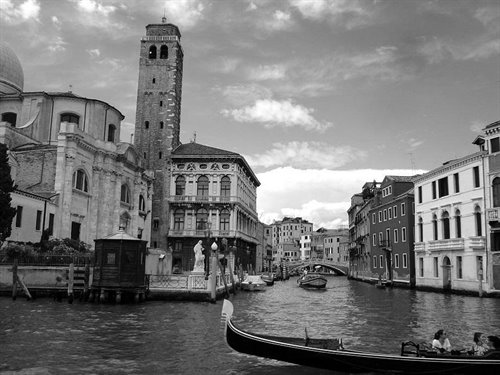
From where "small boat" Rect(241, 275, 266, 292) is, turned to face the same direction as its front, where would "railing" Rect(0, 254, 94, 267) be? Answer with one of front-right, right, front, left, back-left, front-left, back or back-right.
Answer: front-right

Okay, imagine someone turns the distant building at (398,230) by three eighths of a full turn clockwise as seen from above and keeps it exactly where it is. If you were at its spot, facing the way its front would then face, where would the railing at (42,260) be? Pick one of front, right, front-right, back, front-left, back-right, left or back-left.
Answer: back-left

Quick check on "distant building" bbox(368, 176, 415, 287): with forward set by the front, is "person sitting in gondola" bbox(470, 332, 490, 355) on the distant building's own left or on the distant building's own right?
on the distant building's own left

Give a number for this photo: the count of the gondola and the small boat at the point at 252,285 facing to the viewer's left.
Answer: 1

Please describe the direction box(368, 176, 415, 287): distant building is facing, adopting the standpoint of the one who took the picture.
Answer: facing the viewer and to the left of the viewer

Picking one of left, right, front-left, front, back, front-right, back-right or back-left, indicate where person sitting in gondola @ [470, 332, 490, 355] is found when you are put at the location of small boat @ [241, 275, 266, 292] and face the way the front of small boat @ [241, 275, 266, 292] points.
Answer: front

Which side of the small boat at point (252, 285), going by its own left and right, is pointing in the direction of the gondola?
front

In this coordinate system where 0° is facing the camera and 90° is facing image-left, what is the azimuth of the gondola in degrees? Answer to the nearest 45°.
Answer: approximately 90°

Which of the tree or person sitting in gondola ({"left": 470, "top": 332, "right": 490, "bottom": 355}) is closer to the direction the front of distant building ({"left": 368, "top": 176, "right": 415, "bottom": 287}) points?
the tree

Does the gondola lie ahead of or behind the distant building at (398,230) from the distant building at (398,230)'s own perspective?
ahead

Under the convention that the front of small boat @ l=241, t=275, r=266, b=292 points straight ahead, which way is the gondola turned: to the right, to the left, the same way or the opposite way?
to the right

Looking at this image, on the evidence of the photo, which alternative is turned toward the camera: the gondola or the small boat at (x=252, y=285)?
the small boat

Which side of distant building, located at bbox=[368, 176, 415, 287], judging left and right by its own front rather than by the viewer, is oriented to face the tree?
front

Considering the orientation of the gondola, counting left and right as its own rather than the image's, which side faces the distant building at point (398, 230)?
right
